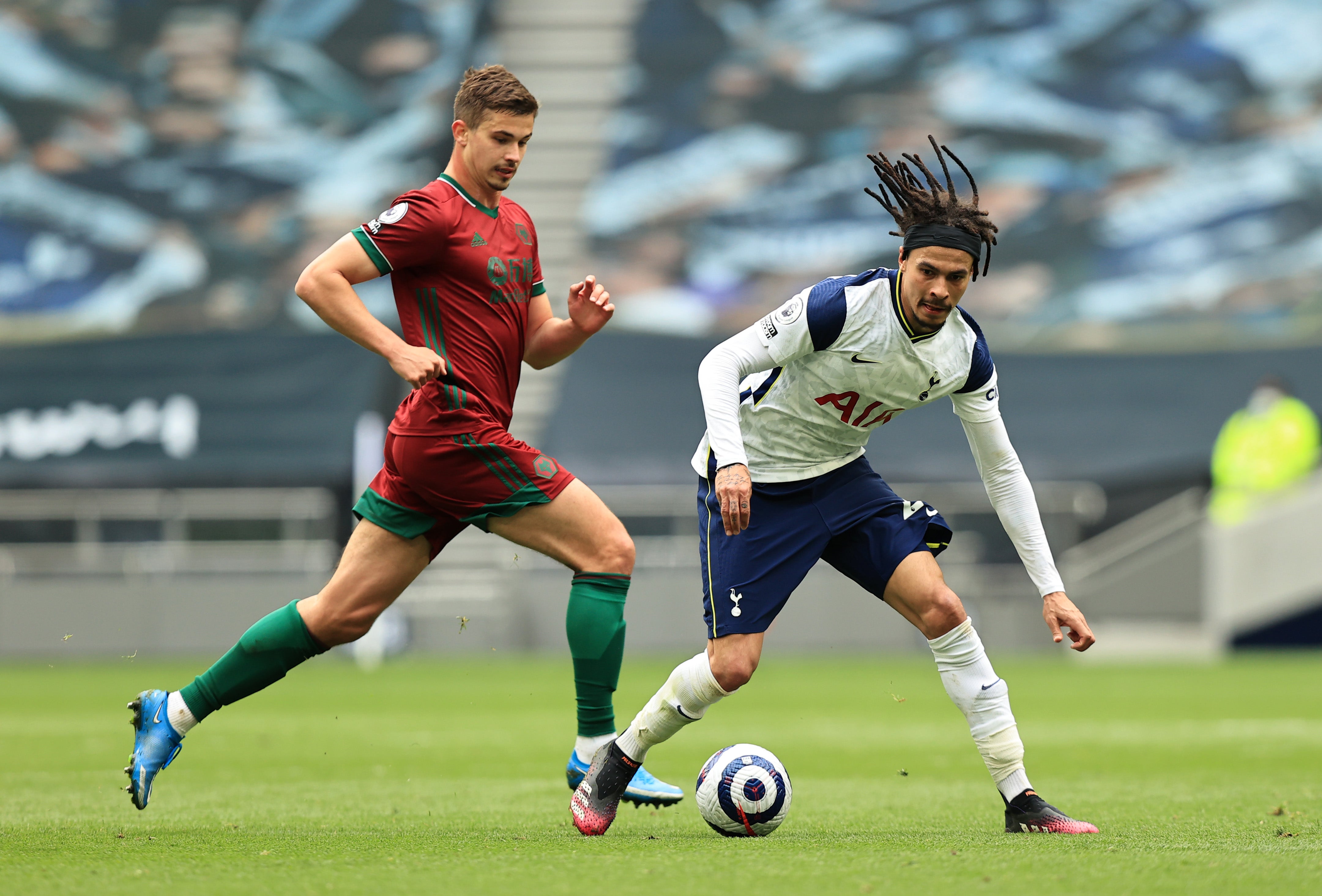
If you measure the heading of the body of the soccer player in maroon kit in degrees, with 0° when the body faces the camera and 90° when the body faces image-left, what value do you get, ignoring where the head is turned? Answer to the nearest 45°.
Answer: approximately 315°

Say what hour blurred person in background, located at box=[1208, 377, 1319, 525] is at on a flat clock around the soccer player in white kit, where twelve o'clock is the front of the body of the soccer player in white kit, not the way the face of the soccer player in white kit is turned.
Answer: The blurred person in background is roughly at 8 o'clock from the soccer player in white kit.

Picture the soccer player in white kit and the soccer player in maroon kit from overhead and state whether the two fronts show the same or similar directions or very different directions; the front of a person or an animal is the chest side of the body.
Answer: same or similar directions

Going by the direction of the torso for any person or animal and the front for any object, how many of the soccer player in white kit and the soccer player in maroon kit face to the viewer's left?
0

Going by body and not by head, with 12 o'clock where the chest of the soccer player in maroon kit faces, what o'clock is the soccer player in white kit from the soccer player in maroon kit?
The soccer player in white kit is roughly at 11 o'clock from the soccer player in maroon kit.

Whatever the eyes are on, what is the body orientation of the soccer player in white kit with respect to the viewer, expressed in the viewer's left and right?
facing the viewer and to the right of the viewer

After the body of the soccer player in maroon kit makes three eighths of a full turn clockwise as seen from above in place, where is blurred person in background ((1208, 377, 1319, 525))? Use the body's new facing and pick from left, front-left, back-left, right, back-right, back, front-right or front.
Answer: back-right

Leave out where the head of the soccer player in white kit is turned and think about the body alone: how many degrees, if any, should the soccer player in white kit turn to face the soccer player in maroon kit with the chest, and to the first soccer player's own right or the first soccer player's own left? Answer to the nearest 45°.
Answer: approximately 135° to the first soccer player's own right
